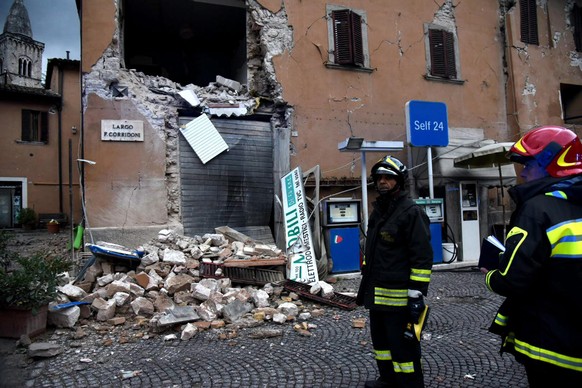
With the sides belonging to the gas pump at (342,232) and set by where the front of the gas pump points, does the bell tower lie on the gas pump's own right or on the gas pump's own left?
on the gas pump's own right

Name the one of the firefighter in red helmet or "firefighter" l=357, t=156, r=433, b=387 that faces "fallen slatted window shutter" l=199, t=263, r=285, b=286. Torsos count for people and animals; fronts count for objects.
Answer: the firefighter in red helmet

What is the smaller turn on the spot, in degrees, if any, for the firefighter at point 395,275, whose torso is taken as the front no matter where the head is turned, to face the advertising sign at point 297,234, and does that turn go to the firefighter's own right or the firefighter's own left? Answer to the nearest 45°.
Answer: approximately 135° to the firefighter's own right

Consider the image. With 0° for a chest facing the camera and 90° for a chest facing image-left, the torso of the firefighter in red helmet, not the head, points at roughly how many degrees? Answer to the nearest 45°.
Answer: approximately 135°

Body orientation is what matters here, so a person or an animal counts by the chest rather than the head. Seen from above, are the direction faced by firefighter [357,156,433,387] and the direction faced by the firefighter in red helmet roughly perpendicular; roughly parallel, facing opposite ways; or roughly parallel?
roughly perpendicular

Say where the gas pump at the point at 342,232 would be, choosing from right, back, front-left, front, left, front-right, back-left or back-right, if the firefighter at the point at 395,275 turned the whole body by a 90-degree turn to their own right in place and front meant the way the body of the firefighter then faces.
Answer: front-right

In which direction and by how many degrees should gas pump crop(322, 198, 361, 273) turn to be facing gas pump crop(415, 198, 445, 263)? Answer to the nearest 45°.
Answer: approximately 135° to its left

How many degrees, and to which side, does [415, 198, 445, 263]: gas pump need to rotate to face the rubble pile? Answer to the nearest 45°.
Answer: approximately 45° to its right

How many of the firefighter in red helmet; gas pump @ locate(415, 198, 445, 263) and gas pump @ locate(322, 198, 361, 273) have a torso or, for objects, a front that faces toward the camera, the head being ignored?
2

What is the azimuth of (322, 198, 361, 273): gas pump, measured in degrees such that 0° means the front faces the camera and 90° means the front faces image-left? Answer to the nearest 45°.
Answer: approximately 0°
